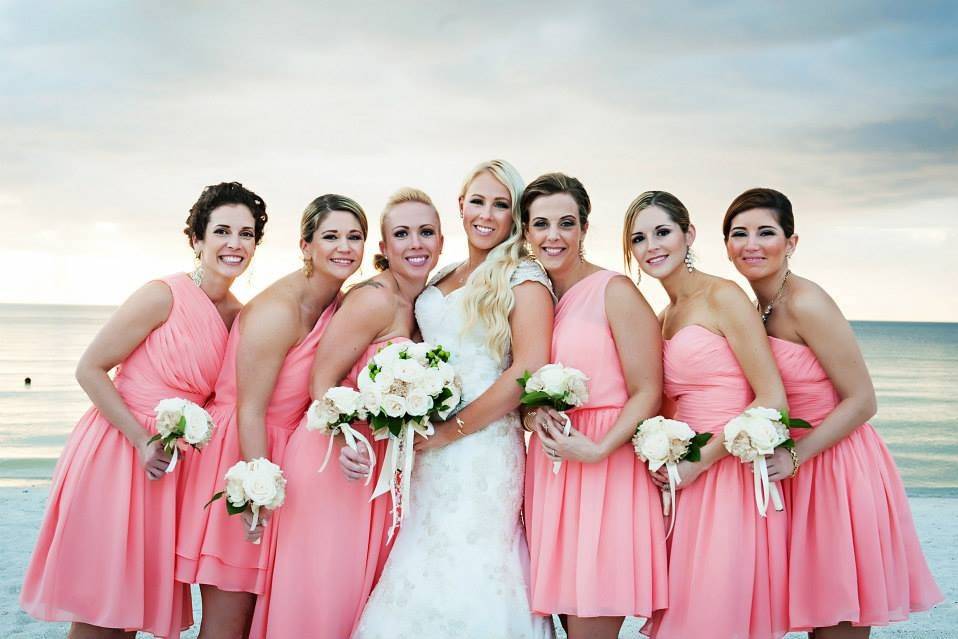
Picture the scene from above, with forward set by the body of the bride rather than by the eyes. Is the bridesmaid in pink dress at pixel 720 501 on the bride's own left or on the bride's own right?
on the bride's own left

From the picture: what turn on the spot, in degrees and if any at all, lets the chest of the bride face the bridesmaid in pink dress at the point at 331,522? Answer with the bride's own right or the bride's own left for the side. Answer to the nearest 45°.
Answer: approximately 45° to the bride's own right

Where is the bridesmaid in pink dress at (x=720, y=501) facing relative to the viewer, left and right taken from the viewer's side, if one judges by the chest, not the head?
facing the viewer and to the left of the viewer

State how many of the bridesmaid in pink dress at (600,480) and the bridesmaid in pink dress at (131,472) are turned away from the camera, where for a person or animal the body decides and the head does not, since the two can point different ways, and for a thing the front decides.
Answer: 0

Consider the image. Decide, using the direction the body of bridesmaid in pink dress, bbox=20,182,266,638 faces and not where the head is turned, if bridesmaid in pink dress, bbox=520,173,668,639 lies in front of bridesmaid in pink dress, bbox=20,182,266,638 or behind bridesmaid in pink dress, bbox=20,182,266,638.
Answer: in front

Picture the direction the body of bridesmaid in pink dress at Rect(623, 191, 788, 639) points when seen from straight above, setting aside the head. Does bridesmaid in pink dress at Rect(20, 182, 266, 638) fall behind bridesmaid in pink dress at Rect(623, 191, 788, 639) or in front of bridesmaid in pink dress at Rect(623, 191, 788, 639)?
in front

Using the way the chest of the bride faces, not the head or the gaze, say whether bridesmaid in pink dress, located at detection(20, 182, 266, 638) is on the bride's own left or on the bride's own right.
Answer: on the bride's own right

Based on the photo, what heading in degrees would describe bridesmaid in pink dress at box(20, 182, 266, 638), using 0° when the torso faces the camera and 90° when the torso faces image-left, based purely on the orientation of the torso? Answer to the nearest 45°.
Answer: approximately 315°

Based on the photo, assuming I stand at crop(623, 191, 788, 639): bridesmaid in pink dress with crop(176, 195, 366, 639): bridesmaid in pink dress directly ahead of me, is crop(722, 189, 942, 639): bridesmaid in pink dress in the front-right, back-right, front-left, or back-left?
back-right

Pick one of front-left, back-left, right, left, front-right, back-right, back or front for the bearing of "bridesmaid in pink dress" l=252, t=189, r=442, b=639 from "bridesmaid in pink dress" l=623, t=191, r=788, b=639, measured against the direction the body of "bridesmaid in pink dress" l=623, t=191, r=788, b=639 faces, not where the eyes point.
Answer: front-right

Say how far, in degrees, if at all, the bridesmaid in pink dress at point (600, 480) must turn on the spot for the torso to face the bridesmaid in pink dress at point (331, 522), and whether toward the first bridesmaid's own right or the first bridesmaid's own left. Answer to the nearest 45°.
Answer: approximately 45° to the first bridesmaid's own right
